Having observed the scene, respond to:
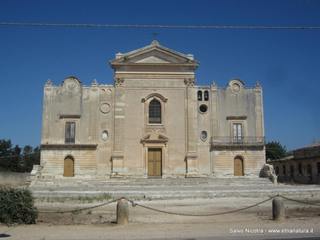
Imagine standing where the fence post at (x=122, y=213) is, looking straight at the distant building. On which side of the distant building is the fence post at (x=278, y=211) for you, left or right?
right

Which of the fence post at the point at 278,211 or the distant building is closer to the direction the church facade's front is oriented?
the fence post

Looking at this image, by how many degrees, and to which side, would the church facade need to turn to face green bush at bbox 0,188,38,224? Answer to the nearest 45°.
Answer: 0° — it already faces it

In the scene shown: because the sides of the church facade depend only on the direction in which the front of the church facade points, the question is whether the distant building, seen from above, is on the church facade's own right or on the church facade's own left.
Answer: on the church facade's own left

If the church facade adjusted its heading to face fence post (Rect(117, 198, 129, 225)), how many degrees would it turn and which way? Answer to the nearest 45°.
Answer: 0° — it already faces it

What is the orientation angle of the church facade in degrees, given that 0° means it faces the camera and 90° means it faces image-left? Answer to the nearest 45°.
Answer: approximately 0°

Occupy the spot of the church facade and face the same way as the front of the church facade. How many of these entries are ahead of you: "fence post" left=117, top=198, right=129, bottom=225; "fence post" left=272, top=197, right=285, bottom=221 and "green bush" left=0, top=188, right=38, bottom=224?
3
